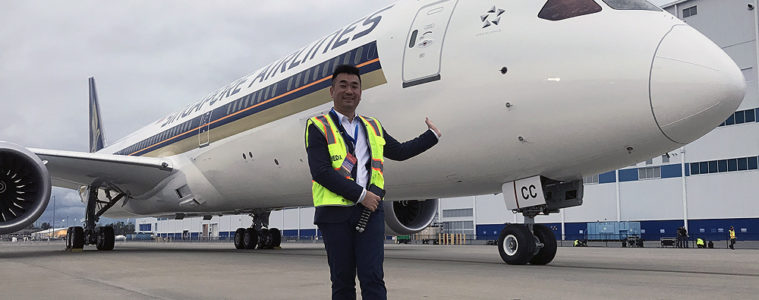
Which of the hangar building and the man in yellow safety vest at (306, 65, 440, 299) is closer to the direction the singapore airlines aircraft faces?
the man in yellow safety vest

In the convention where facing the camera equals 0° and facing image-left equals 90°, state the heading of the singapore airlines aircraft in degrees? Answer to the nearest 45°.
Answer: approximately 315°
